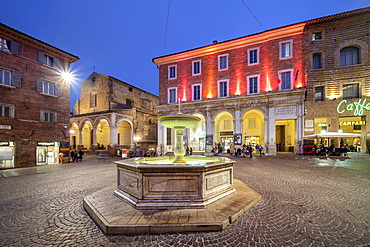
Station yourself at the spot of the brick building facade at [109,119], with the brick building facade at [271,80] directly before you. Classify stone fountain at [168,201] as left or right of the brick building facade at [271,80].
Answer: right

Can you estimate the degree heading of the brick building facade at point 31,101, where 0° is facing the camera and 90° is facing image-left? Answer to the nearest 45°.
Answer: approximately 315°

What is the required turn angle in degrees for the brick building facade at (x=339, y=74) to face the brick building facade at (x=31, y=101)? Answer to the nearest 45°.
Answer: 0° — it already faces it
